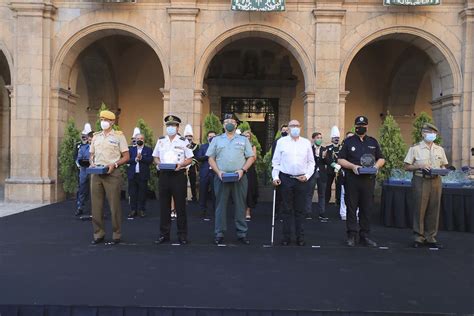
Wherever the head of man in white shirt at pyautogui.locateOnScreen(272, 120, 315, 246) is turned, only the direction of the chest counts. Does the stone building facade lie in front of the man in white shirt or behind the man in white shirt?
behind

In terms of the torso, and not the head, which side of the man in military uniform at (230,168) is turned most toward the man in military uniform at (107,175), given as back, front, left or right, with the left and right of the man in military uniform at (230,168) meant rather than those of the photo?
right

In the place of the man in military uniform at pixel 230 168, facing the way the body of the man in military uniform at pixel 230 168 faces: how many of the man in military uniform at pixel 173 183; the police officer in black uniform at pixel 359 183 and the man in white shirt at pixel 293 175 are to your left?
2

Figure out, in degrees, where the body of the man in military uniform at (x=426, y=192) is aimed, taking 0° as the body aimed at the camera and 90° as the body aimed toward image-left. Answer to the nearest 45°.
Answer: approximately 0°

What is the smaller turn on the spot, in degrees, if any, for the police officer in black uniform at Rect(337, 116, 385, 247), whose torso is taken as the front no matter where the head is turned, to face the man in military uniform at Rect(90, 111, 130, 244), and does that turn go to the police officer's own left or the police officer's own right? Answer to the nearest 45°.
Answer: approximately 90° to the police officer's own right

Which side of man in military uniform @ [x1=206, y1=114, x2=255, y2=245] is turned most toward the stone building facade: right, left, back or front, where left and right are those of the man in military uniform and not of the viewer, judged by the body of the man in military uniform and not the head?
back

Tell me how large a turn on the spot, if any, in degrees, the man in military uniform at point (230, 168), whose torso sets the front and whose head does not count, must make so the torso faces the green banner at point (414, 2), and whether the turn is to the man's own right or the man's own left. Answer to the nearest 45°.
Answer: approximately 135° to the man's own left

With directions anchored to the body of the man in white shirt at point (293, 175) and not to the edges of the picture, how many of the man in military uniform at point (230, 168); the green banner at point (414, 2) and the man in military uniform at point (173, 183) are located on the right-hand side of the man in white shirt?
2

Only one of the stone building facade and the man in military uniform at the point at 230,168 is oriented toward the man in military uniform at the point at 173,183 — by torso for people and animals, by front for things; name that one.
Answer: the stone building facade

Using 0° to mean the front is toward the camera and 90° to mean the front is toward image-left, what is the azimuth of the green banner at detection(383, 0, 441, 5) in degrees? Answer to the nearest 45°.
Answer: approximately 0°
